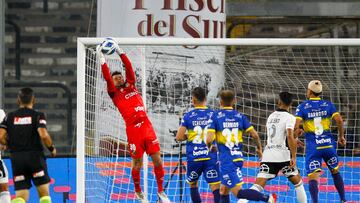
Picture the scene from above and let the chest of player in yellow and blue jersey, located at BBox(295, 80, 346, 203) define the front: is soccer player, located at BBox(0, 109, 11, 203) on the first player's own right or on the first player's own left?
on the first player's own left

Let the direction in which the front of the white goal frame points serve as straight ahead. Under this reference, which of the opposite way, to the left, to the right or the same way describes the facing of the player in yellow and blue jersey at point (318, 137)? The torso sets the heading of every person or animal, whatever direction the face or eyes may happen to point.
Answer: the opposite way

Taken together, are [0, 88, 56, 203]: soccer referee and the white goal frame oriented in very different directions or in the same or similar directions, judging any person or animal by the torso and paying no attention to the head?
very different directions

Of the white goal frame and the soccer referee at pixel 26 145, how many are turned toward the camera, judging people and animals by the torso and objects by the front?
1

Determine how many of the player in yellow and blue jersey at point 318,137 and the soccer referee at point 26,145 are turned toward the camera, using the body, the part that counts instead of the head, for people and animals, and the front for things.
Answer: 0

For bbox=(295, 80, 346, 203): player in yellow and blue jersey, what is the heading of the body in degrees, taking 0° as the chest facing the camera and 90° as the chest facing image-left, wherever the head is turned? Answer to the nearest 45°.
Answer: approximately 180°

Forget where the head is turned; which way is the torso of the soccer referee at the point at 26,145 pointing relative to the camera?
away from the camera

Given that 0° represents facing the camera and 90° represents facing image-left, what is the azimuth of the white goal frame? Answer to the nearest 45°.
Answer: approximately 0°
